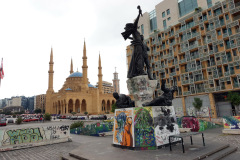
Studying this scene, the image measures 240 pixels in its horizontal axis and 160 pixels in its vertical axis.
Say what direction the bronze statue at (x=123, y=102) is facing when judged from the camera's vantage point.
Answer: facing to the left of the viewer

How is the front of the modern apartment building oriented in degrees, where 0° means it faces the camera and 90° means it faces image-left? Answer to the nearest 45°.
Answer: approximately 45°

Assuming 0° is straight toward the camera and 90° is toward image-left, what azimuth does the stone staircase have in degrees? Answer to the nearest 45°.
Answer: approximately 45°

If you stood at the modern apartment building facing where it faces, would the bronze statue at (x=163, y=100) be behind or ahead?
ahead

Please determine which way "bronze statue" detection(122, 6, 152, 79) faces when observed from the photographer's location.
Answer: facing to the left of the viewer
